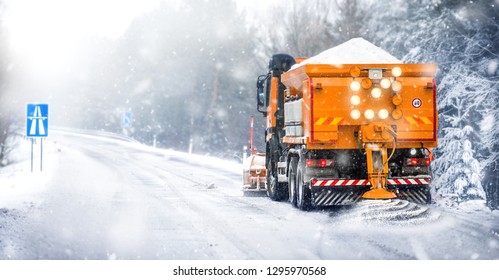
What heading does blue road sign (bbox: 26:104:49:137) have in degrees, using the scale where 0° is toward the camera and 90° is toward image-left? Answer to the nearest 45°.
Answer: approximately 0°

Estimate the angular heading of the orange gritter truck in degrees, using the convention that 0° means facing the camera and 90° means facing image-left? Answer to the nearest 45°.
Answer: approximately 180°

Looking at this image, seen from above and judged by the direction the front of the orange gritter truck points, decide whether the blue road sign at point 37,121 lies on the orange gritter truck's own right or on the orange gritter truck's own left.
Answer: on the orange gritter truck's own left

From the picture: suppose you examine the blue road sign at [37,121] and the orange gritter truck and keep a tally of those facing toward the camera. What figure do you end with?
1

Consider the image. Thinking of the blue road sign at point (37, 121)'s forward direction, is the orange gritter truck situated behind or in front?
in front
